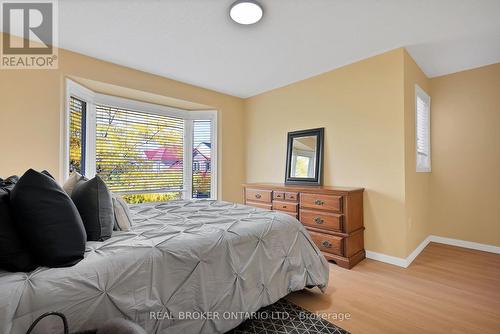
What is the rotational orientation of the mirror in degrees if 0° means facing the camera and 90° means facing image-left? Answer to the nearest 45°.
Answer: approximately 45°

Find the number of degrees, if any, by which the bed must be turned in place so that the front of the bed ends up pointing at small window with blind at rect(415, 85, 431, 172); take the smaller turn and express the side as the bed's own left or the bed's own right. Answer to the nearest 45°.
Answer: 0° — it already faces it

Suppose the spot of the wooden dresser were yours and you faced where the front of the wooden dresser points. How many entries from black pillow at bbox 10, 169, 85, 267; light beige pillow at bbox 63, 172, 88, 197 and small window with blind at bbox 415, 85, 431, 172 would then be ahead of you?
2

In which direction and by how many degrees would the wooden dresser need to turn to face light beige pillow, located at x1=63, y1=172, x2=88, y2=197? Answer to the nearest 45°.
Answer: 0° — it already faces it

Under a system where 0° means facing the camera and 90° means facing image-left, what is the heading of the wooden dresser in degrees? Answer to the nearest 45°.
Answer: approximately 45°

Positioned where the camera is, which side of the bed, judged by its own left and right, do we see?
right
